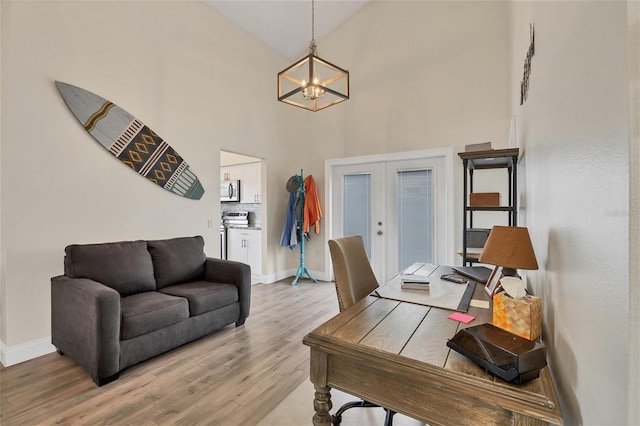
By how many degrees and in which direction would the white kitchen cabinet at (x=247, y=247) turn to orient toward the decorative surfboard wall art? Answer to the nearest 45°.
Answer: approximately 45° to its right

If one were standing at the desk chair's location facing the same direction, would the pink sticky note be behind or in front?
in front

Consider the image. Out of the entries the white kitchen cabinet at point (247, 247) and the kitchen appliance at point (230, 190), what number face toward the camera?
2

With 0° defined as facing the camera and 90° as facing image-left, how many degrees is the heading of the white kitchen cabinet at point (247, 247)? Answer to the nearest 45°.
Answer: approximately 0°

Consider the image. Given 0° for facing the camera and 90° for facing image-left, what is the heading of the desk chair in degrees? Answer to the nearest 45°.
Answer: approximately 315°

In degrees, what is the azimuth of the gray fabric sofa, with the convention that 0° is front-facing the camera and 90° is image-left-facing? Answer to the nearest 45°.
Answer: approximately 315°

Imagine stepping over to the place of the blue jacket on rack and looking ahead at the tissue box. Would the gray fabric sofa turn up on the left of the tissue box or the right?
right

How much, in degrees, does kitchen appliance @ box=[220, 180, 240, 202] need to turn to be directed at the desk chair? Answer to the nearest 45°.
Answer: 0° — it already faces it
